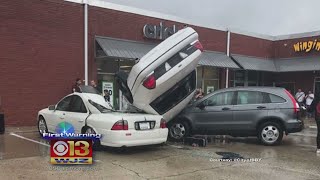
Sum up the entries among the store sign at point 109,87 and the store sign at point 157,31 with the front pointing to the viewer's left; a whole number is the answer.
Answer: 0

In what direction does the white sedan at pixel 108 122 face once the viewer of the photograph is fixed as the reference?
facing away from the viewer and to the left of the viewer

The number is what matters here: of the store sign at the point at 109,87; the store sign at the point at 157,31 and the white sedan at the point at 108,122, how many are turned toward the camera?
2

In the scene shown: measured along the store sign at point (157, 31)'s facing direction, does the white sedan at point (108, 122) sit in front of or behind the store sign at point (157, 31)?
in front

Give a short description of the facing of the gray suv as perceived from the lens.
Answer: facing to the left of the viewer

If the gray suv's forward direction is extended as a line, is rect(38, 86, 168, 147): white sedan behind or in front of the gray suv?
in front

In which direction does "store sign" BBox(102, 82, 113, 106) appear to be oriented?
toward the camera

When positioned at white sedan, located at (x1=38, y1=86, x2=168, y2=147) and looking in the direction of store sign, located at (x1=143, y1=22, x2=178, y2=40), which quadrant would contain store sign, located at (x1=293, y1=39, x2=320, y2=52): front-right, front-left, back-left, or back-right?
front-right

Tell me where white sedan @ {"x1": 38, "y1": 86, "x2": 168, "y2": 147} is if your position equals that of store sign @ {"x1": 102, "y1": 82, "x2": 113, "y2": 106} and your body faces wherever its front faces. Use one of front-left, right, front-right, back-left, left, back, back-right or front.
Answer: front

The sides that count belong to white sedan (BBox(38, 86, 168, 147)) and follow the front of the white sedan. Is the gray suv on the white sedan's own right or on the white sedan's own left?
on the white sedan's own right

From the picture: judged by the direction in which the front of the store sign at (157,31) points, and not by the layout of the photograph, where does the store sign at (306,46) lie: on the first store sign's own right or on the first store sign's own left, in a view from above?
on the first store sign's own left

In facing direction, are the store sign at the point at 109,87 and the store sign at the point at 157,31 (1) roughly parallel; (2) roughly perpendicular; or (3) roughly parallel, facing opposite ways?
roughly parallel

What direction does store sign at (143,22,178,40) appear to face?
toward the camera
